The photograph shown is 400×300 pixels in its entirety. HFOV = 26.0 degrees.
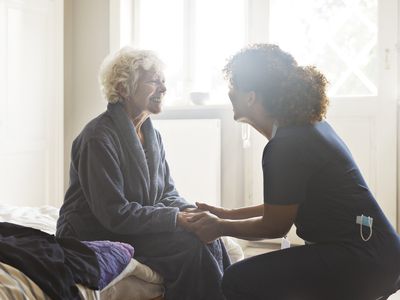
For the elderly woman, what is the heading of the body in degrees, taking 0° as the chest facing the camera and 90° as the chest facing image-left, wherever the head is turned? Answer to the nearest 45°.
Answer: approximately 315°

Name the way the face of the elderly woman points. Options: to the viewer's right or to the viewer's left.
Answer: to the viewer's right

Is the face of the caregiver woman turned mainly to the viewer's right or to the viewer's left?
to the viewer's left
